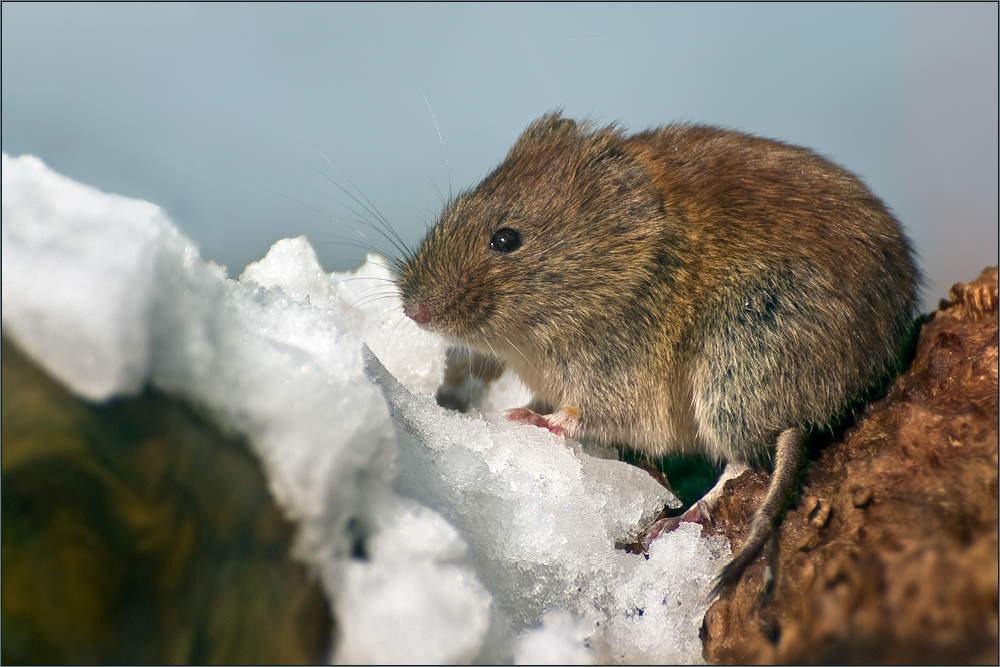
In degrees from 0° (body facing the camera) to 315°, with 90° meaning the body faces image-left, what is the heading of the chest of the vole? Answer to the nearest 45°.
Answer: approximately 90°

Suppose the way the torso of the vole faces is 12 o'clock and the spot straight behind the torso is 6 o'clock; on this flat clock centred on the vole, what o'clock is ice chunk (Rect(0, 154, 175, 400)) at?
The ice chunk is roughly at 12 o'clock from the vole.

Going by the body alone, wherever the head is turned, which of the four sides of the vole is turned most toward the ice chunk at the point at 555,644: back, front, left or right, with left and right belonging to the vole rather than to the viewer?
left

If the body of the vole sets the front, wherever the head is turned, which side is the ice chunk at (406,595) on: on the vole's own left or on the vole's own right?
on the vole's own left
